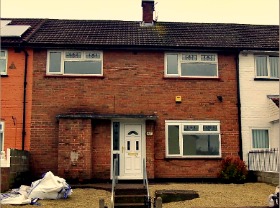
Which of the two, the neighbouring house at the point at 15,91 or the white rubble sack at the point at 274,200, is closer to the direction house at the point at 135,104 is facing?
the white rubble sack

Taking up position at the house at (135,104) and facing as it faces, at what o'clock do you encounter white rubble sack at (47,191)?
The white rubble sack is roughly at 1 o'clock from the house.

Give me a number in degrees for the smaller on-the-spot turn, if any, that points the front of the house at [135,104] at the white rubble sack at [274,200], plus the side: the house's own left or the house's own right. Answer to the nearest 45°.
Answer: approximately 45° to the house's own left

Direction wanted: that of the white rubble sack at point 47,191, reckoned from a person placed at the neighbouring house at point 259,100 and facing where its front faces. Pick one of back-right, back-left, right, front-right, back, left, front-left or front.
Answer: front-right

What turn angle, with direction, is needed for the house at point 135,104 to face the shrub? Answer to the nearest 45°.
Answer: approximately 90° to its left

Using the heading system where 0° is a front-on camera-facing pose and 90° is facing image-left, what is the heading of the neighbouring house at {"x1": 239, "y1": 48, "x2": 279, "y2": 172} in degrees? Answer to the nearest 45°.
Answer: approximately 0°

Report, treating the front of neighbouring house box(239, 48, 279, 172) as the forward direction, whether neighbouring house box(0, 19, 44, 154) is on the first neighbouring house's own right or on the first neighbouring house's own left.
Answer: on the first neighbouring house's own right

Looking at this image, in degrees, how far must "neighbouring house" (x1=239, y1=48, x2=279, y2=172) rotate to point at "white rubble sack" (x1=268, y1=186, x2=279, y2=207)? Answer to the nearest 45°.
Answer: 0° — it already faces it

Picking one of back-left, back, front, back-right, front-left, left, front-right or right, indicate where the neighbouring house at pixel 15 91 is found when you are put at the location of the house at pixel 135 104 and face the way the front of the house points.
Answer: right
